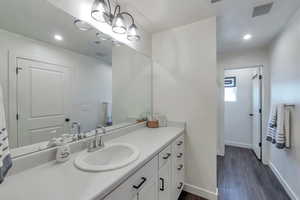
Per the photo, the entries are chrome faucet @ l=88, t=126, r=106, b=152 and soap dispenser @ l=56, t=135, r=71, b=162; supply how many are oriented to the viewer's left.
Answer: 0

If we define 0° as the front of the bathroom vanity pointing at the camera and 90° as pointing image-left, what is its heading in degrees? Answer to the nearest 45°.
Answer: approximately 315°

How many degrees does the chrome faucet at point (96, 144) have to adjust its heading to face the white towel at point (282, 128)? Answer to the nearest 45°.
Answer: approximately 45° to its left

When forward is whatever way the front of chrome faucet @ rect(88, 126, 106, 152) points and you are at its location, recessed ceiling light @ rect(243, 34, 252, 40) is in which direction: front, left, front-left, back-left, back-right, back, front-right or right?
front-left

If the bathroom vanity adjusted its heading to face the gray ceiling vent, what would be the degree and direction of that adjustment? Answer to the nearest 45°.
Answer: approximately 45° to its left

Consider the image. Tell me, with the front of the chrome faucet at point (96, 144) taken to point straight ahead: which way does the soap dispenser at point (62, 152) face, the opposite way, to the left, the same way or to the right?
the same way

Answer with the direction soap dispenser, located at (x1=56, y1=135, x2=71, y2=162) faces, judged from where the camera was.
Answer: facing the viewer and to the right of the viewer

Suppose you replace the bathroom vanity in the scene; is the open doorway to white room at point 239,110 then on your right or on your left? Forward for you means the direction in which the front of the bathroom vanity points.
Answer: on your left

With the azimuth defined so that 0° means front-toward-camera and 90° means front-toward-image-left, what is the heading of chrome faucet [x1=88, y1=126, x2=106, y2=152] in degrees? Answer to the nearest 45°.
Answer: approximately 315°
